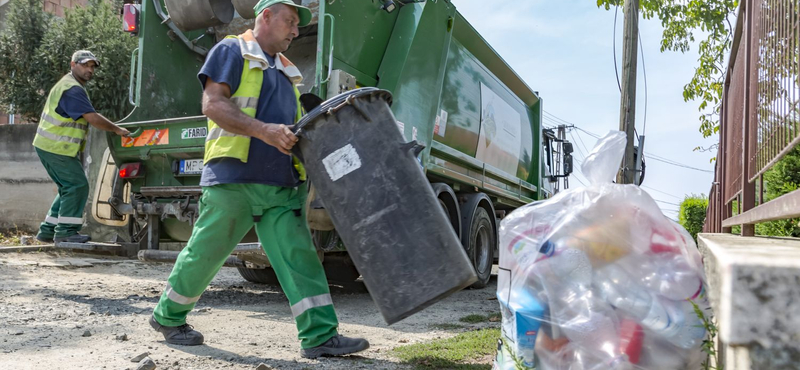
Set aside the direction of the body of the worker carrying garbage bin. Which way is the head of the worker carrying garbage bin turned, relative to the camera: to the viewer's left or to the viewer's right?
to the viewer's right

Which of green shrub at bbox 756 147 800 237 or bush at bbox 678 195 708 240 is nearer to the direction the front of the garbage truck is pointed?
the bush

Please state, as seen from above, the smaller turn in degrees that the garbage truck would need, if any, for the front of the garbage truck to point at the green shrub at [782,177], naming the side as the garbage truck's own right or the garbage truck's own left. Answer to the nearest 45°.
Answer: approximately 90° to the garbage truck's own right

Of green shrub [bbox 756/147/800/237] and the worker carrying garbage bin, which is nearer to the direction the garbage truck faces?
the green shrub

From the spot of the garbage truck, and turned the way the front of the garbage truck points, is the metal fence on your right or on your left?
on your right

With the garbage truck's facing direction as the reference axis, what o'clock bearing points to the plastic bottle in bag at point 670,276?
The plastic bottle in bag is roughly at 4 o'clock from the garbage truck.

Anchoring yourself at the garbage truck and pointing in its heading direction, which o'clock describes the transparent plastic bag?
The transparent plastic bag is roughly at 4 o'clock from the garbage truck.

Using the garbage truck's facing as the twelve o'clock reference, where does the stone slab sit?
The stone slab is roughly at 4 o'clock from the garbage truck.

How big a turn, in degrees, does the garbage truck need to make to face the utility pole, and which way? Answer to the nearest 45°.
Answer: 0° — it already faces it

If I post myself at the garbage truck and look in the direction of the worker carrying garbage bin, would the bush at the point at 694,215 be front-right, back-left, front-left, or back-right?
back-left

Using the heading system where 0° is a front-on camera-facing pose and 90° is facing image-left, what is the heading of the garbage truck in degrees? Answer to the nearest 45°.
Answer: approximately 225°

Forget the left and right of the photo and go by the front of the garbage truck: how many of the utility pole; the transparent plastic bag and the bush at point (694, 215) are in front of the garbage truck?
2

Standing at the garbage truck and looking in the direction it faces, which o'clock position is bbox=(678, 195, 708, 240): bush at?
The bush is roughly at 12 o'clock from the garbage truck.
